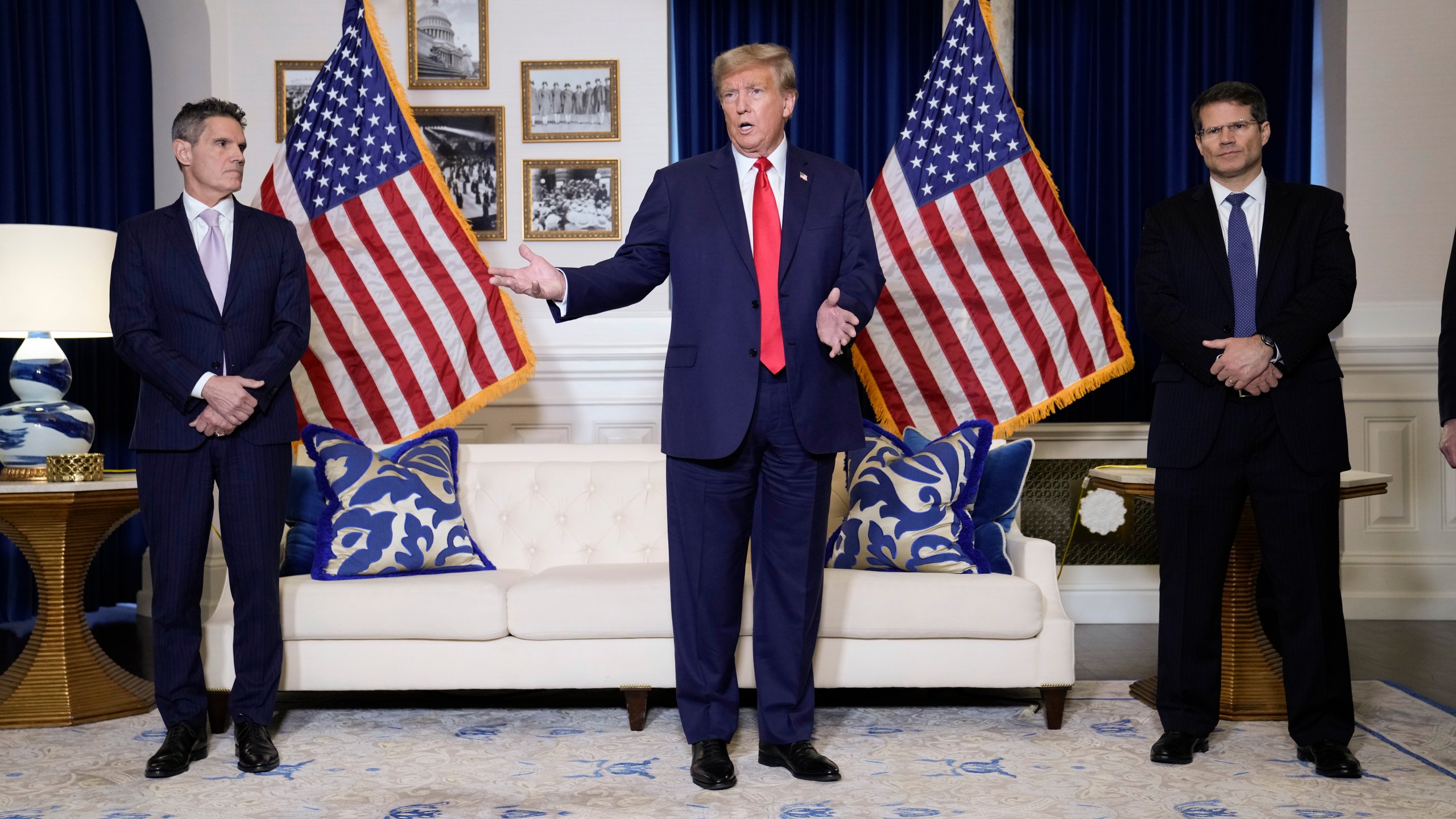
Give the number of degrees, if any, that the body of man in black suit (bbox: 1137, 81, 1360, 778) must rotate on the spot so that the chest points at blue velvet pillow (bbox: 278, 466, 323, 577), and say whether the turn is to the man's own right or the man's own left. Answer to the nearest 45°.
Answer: approximately 90° to the man's own right

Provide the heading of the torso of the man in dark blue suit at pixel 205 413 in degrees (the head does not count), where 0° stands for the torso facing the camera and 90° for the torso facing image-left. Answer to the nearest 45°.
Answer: approximately 0°

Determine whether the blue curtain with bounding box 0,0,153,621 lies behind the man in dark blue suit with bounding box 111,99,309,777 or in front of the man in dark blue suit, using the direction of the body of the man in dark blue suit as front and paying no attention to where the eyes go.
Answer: behind

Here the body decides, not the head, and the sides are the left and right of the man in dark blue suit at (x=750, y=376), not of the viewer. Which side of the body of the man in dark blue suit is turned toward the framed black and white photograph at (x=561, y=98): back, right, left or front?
back

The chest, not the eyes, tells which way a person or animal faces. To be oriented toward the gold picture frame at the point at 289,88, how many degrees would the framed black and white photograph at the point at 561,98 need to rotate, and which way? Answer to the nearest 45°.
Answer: approximately 90° to its right

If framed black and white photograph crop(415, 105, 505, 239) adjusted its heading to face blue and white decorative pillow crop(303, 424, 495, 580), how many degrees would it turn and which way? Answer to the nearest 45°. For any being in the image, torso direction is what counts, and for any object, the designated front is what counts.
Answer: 0° — it already faces it

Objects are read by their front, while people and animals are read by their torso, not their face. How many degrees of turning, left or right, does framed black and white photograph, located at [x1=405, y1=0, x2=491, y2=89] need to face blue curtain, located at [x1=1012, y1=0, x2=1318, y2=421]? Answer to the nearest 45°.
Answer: approximately 90° to its left

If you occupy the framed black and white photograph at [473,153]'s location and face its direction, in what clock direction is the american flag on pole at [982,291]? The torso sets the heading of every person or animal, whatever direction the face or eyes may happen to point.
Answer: The american flag on pole is roughly at 10 o'clock from the framed black and white photograph.
